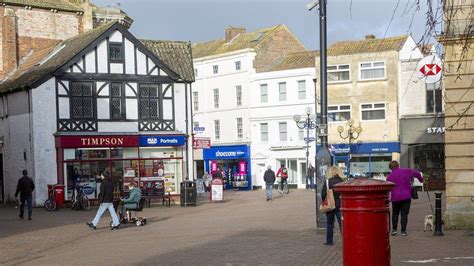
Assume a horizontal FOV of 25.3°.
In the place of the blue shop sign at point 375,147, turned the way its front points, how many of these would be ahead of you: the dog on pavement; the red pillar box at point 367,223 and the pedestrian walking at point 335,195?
3

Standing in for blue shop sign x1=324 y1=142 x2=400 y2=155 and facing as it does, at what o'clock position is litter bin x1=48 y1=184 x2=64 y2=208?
The litter bin is roughly at 1 o'clock from the blue shop sign.
